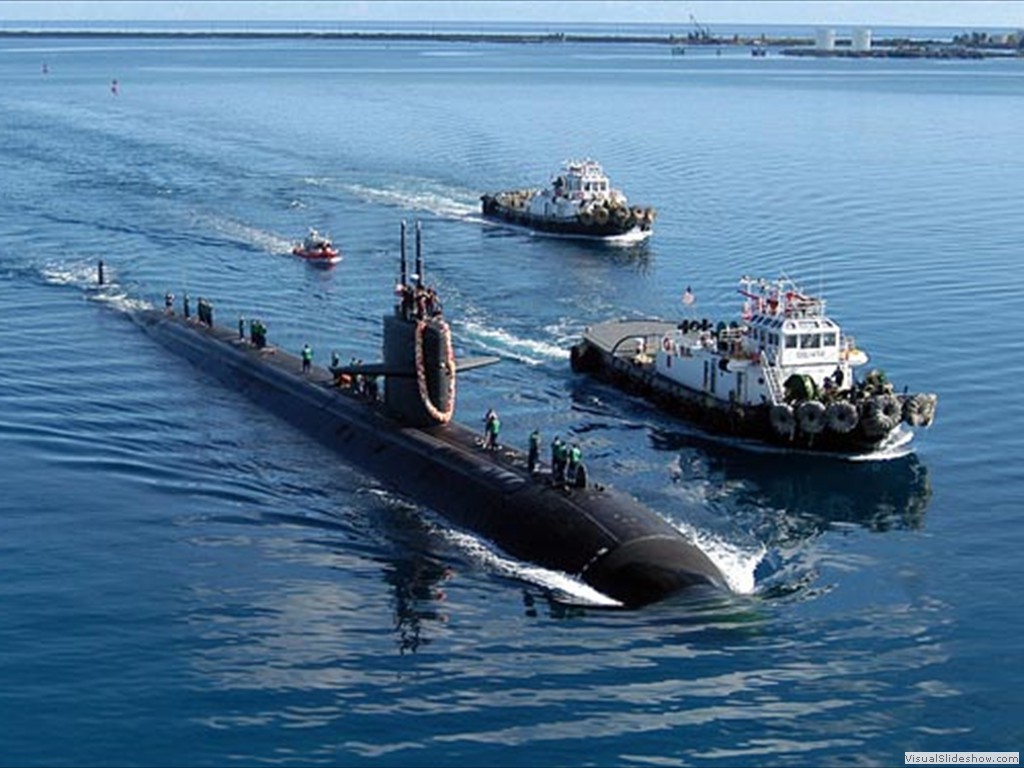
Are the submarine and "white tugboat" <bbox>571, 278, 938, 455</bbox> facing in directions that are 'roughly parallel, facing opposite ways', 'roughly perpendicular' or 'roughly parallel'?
roughly parallel

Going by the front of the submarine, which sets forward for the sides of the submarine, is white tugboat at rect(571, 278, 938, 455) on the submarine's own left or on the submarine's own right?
on the submarine's own left

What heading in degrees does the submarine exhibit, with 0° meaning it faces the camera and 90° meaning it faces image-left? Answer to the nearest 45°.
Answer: approximately 315°

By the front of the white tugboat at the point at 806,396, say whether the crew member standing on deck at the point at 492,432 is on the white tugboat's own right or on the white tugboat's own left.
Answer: on the white tugboat's own right

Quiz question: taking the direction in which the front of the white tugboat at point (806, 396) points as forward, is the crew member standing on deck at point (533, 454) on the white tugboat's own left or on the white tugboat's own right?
on the white tugboat's own right

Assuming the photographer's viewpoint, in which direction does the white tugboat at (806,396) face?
facing the viewer and to the right of the viewer

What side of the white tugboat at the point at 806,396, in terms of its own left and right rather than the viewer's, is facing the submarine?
right

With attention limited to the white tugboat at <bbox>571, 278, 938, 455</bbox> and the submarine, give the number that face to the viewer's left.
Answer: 0
